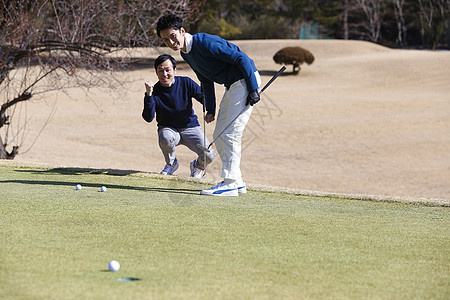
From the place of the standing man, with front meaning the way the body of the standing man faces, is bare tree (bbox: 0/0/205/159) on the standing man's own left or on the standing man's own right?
on the standing man's own right

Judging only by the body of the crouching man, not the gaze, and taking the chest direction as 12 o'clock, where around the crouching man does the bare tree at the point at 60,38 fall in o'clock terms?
The bare tree is roughly at 5 o'clock from the crouching man.

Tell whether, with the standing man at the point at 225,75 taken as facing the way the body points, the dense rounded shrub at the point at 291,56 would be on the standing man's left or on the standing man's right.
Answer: on the standing man's right

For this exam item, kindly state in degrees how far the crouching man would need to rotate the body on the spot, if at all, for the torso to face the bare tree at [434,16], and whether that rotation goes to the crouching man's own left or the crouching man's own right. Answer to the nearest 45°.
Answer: approximately 135° to the crouching man's own left

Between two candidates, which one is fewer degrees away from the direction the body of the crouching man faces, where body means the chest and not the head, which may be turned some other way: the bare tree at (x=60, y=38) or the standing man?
the standing man

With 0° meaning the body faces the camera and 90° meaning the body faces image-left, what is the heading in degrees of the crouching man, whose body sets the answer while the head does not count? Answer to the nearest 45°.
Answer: approximately 0°

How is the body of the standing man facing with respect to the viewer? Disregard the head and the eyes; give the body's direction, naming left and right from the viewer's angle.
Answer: facing to the left of the viewer

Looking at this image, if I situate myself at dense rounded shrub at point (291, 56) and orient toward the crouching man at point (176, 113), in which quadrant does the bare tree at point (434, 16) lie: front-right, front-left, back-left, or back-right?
back-left
